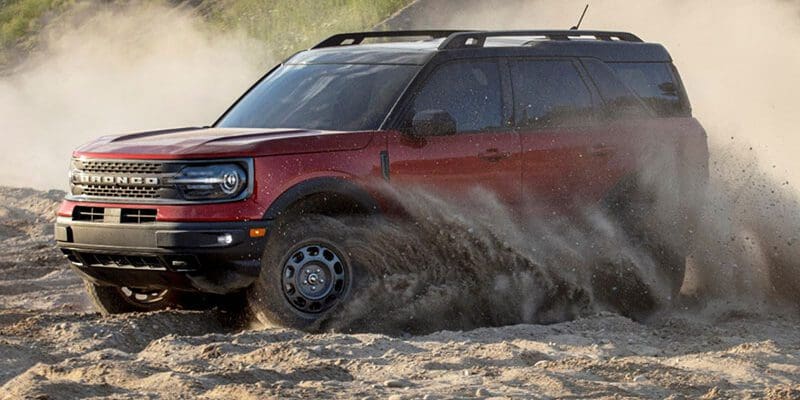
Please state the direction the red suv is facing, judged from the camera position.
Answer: facing the viewer and to the left of the viewer
